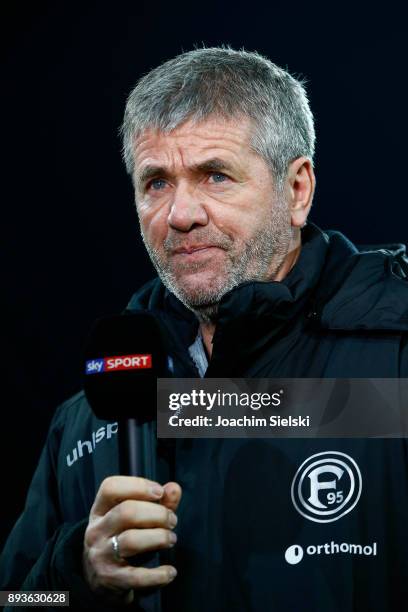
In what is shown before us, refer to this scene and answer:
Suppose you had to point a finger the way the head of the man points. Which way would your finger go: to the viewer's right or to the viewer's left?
to the viewer's left

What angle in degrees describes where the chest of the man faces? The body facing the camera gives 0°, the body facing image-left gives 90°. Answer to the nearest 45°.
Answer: approximately 45°
